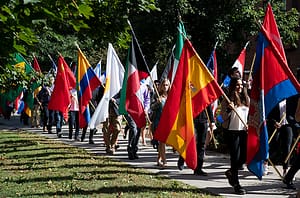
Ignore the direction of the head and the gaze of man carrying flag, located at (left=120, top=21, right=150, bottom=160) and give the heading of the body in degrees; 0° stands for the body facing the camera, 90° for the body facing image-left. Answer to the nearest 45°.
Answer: approximately 315°

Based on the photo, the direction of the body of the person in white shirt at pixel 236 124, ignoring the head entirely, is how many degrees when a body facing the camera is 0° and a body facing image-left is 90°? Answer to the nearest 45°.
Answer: approximately 315°

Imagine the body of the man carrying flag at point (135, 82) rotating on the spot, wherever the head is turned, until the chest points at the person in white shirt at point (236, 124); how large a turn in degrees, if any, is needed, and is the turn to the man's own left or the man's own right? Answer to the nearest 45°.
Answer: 0° — they already face them

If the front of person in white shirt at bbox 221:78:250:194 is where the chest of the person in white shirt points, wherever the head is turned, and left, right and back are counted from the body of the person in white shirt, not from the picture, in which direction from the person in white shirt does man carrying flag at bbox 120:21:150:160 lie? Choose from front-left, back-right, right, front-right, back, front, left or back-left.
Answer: back
